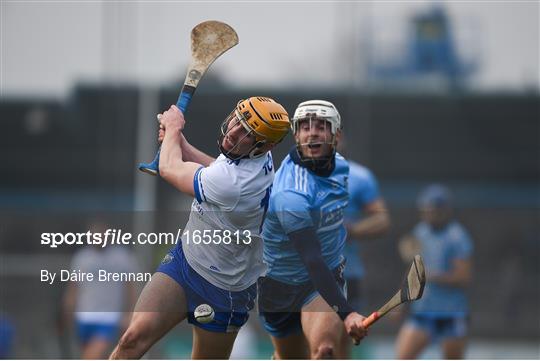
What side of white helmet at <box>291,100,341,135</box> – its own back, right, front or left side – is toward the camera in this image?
front

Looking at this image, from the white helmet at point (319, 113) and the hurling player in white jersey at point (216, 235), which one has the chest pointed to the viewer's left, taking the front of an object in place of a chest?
the hurling player in white jersey

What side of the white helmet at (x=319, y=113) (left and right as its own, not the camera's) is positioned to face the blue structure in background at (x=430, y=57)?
back

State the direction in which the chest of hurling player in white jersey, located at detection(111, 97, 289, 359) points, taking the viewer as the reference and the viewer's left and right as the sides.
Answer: facing to the left of the viewer

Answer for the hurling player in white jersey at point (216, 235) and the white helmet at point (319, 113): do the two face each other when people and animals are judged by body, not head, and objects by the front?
no

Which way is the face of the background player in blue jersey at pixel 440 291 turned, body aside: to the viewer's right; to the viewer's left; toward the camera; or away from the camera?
toward the camera

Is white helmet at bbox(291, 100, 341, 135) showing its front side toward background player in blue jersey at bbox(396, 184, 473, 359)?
no

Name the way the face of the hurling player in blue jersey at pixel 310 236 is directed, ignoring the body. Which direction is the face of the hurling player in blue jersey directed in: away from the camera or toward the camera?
toward the camera

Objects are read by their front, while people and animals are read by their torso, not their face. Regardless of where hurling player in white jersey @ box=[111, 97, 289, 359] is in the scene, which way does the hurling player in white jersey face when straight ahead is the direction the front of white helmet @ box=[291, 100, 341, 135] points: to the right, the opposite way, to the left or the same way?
to the right

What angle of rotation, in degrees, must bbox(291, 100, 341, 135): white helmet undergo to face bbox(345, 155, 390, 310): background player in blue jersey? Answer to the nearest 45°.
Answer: approximately 180°
